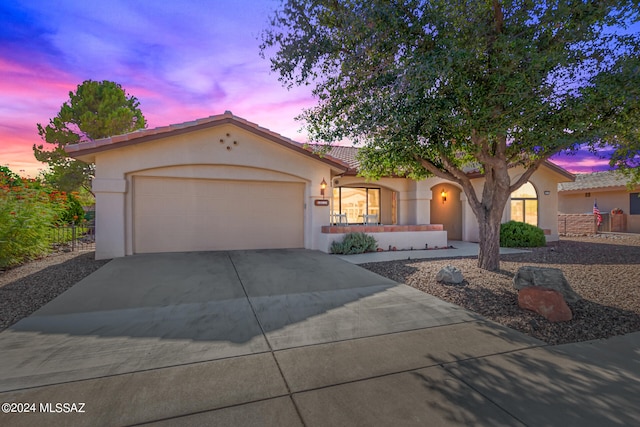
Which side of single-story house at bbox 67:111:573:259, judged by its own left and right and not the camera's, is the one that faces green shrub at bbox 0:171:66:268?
right

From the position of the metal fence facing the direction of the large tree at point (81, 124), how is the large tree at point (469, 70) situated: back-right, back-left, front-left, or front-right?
back-right

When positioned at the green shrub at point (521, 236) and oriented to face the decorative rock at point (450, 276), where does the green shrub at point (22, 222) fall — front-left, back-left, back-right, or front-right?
front-right

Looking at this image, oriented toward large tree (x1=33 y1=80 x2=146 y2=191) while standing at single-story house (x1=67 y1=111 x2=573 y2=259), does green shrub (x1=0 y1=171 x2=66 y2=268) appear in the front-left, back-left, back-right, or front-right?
front-left

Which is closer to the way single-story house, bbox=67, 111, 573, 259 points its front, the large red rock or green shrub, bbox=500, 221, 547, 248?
the large red rock

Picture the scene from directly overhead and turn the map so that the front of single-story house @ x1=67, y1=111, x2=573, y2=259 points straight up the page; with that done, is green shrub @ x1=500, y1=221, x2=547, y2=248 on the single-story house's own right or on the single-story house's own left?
on the single-story house's own left

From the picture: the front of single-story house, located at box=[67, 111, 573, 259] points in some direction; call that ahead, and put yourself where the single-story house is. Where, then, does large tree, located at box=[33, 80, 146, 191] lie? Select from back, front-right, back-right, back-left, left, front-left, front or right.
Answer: back-right

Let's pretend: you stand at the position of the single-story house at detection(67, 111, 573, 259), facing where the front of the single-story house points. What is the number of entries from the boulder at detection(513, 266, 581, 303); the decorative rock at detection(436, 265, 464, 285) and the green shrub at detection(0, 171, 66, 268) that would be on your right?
1

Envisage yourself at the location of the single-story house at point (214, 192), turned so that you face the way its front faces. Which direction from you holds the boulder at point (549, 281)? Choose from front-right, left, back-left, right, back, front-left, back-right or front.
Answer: front-left

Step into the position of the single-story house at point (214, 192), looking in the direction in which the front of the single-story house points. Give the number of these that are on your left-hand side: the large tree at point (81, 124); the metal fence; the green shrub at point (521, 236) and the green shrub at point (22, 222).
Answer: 1

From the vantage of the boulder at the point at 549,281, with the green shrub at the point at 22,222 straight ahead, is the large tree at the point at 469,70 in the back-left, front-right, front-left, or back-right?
front-right

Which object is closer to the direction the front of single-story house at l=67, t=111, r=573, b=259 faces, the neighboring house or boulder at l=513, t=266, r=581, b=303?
the boulder

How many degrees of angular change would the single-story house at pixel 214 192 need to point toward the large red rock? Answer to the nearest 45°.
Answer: approximately 45° to its left

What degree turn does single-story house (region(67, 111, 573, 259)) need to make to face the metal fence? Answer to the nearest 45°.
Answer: approximately 90° to its right

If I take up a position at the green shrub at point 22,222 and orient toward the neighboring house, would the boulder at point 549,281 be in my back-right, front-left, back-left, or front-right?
front-right

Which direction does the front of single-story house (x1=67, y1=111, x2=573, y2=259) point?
toward the camera

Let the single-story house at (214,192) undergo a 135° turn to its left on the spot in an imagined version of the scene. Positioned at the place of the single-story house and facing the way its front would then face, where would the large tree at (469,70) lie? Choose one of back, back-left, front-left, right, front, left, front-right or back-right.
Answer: right

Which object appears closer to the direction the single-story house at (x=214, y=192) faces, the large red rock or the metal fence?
the large red rock

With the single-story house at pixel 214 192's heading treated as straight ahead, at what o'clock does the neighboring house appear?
The neighboring house is roughly at 8 o'clock from the single-story house.

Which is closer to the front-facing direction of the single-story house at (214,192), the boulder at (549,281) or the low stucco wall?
the boulder
